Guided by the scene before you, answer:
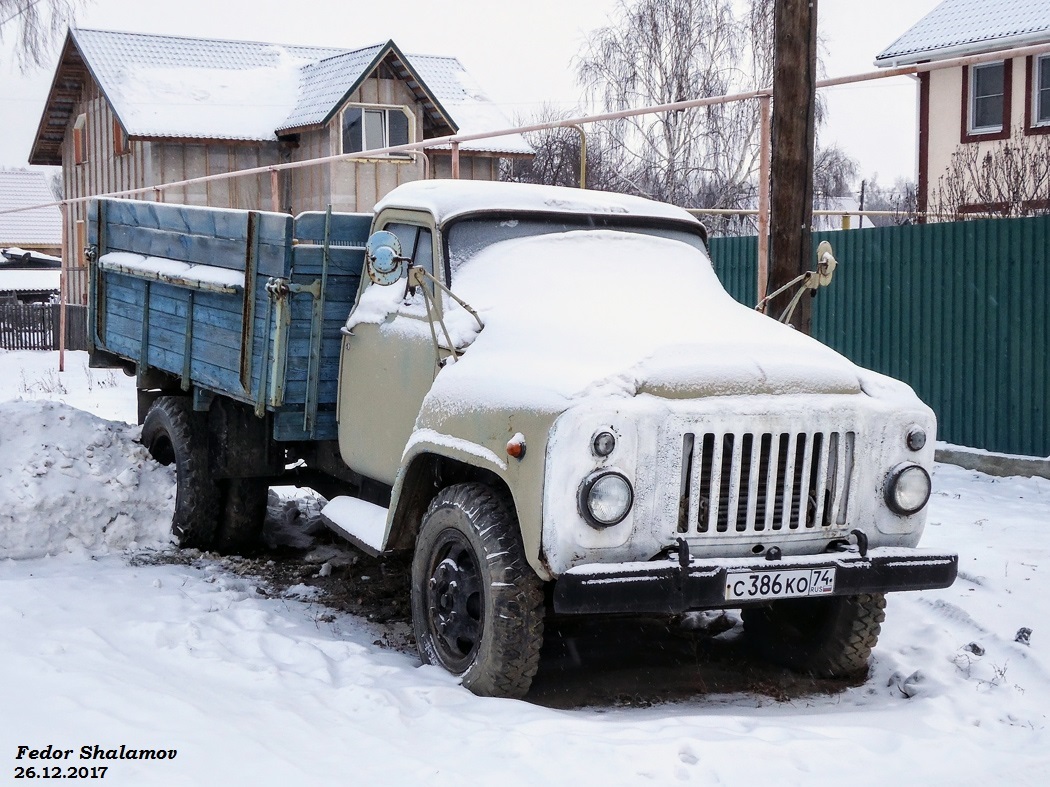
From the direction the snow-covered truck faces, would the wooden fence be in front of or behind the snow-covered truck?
behind

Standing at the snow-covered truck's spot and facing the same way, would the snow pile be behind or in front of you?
behind

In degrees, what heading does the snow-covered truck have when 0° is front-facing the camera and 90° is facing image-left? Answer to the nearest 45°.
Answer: approximately 315°

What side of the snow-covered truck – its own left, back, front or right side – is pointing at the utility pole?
left

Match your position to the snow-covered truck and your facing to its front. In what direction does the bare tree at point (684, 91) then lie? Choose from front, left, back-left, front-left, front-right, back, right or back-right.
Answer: back-left

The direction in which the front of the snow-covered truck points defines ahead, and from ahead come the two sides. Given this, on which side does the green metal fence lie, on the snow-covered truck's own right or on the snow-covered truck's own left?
on the snow-covered truck's own left
